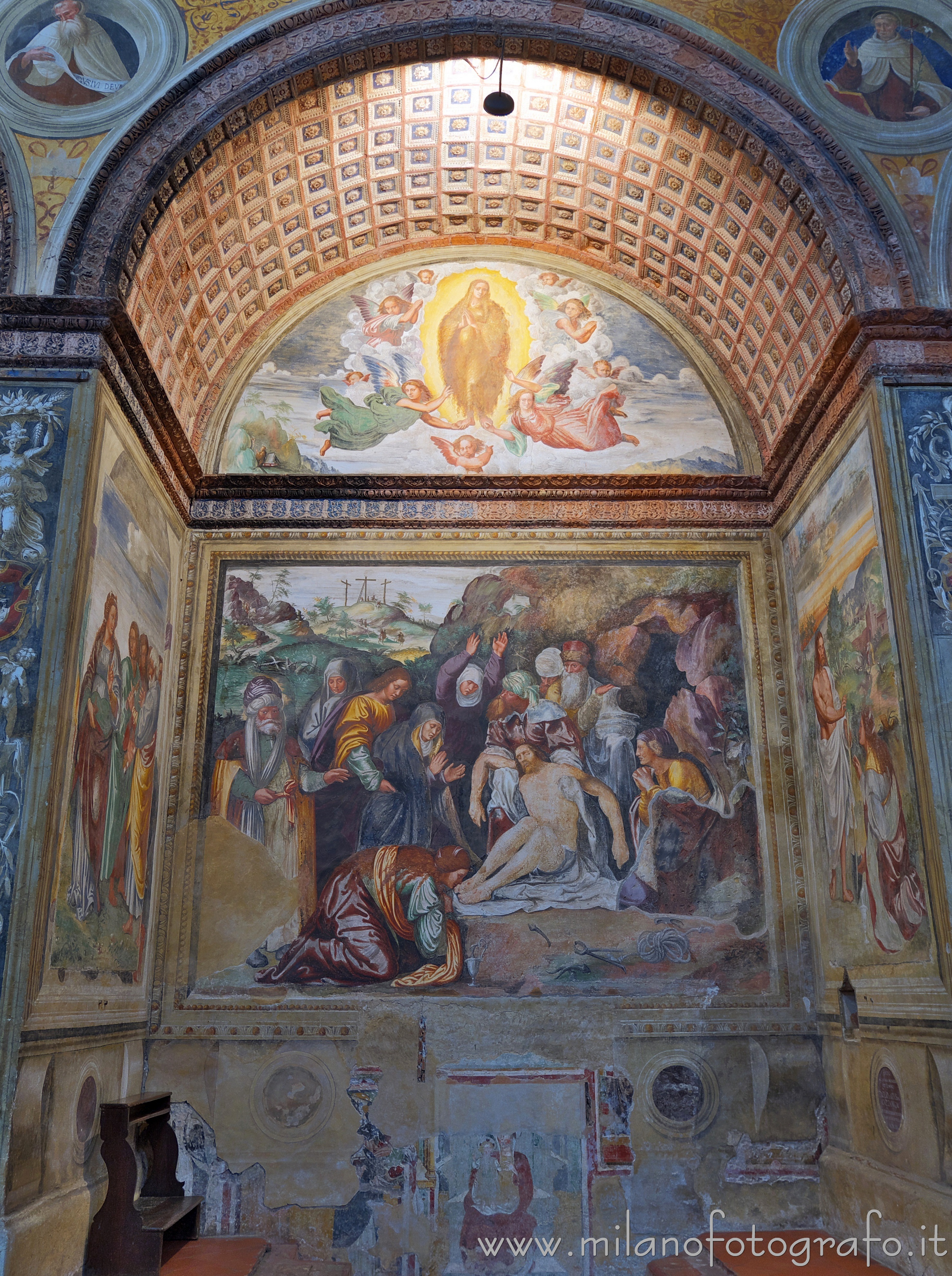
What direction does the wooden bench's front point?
to the viewer's right
